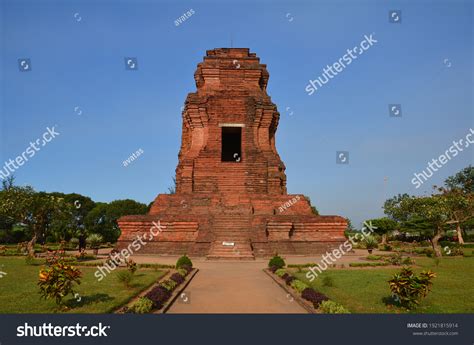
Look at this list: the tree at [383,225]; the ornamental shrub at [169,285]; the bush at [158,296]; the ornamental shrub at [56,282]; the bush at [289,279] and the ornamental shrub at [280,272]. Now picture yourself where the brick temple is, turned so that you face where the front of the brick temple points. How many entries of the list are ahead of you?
5

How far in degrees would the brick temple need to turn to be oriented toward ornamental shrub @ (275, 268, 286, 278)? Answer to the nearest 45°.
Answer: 0° — it already faces it

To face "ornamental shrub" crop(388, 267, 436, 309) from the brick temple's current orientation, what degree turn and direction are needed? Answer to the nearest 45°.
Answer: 0° — it already faces it

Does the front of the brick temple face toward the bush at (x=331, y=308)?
yes

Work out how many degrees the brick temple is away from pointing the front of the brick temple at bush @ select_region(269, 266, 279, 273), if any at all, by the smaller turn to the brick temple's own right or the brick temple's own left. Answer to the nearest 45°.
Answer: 0° — it already faces it

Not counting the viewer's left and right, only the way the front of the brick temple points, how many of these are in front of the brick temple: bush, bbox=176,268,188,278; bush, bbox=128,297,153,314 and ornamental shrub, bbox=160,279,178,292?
3

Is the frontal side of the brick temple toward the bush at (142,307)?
yes

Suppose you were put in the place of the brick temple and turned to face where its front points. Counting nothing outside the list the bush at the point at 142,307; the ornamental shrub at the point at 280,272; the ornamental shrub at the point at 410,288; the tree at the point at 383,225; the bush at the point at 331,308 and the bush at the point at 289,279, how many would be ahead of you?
5

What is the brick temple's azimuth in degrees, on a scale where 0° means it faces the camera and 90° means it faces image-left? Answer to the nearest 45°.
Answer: approximately 0°

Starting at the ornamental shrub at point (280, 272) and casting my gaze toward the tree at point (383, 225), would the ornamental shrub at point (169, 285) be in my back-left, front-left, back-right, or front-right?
back-left

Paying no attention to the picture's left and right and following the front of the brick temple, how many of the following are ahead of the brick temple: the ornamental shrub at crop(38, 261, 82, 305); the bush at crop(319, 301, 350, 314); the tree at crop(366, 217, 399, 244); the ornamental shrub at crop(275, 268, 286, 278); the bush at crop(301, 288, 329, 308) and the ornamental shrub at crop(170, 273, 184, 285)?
5

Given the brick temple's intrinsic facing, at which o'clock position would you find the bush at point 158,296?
The bush is roughly at 12 o'clock from the brick temple.

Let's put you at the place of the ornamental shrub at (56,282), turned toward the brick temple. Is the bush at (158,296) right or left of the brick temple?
right

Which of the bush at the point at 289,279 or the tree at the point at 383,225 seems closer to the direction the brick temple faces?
the bush
